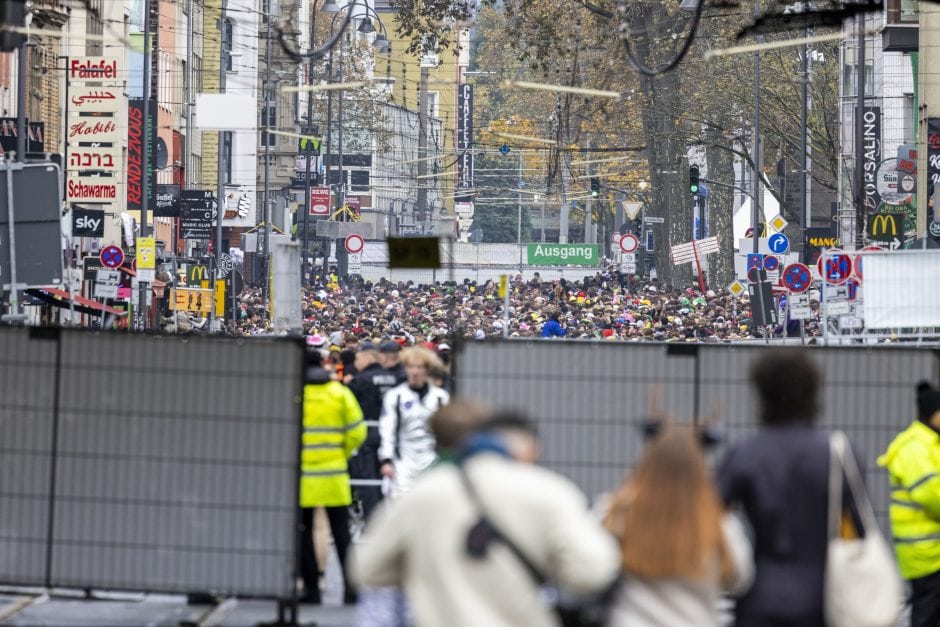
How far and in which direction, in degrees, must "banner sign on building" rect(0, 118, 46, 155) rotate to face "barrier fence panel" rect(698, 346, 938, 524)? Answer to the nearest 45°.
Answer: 0° — it already faces it

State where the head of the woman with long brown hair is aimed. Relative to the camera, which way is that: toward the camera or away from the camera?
away from the camera

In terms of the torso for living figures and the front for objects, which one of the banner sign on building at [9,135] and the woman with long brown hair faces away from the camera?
the woman with long brown hair
